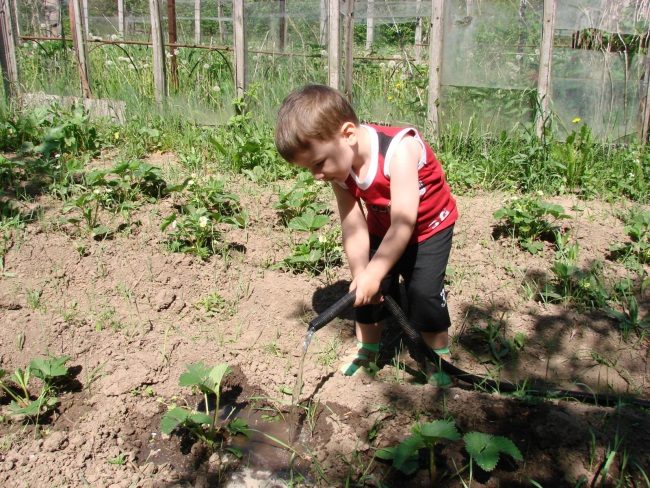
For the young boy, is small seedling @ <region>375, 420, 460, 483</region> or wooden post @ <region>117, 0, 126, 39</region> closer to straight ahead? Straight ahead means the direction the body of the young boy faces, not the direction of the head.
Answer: the small seedling

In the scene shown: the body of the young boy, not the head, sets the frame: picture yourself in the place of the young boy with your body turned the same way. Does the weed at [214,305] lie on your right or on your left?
on your right

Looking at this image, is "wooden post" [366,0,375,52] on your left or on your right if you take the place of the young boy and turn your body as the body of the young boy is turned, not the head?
on your right

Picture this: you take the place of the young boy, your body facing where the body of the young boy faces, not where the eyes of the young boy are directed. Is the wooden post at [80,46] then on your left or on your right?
on your right

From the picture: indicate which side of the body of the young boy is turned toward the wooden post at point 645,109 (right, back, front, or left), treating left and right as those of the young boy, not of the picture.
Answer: back

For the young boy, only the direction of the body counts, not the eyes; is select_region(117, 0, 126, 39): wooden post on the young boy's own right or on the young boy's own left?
on the young boy's own right

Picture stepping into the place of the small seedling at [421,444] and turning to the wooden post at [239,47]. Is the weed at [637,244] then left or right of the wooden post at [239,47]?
right

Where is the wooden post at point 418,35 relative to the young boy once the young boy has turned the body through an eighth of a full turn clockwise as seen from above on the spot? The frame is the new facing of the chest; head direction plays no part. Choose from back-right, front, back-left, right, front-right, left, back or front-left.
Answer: right

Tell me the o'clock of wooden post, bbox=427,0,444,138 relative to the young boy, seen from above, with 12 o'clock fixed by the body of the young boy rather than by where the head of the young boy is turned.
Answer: The wooden post is roughly at 5 o'clock from the young boy.

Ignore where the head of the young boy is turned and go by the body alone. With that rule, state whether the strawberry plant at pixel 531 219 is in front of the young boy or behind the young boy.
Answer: behind

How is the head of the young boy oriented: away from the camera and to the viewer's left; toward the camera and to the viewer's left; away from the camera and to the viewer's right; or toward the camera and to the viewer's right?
toward the camera and to the viewer's left

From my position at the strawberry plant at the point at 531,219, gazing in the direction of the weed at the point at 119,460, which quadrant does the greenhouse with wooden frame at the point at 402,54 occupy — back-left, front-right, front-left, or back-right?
back-right

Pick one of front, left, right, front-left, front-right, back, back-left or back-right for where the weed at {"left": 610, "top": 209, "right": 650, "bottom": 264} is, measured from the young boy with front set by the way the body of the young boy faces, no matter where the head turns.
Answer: back

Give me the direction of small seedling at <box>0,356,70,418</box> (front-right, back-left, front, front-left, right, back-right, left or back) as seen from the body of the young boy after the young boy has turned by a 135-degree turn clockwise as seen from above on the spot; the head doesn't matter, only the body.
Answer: left

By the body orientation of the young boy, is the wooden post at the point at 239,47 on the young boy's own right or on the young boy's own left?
on the young boy's own right

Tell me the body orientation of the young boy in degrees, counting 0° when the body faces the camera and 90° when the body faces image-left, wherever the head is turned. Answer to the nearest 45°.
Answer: approximately 45°
